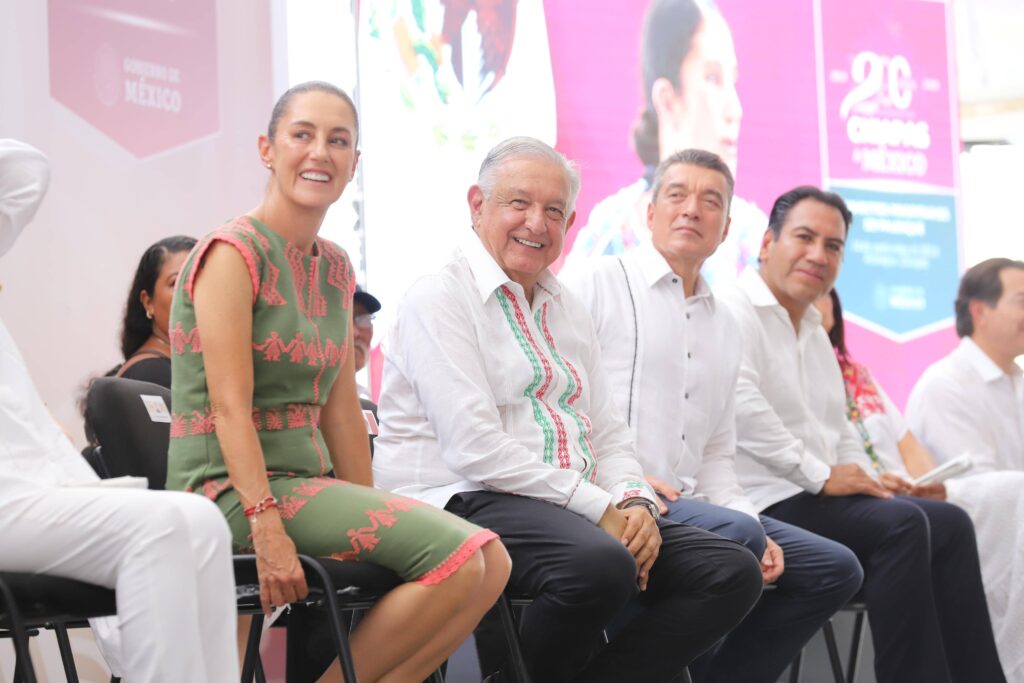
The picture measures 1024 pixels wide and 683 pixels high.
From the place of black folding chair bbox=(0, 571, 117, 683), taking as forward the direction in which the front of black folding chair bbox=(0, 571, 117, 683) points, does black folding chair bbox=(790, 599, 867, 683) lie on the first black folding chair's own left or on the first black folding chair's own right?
on the first black folding chair's own left

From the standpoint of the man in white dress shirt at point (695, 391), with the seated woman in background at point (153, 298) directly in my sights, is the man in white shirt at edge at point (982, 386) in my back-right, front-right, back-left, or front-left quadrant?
back-right

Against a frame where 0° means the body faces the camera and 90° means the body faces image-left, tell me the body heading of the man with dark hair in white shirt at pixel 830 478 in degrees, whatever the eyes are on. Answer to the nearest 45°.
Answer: approximately 315°

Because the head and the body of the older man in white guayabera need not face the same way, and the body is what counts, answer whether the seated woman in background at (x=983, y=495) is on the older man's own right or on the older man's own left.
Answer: on the older man's own left
